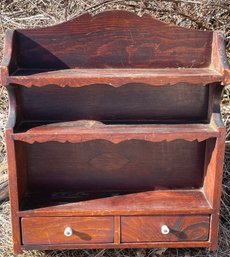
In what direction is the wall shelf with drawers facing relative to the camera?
toward the camera
